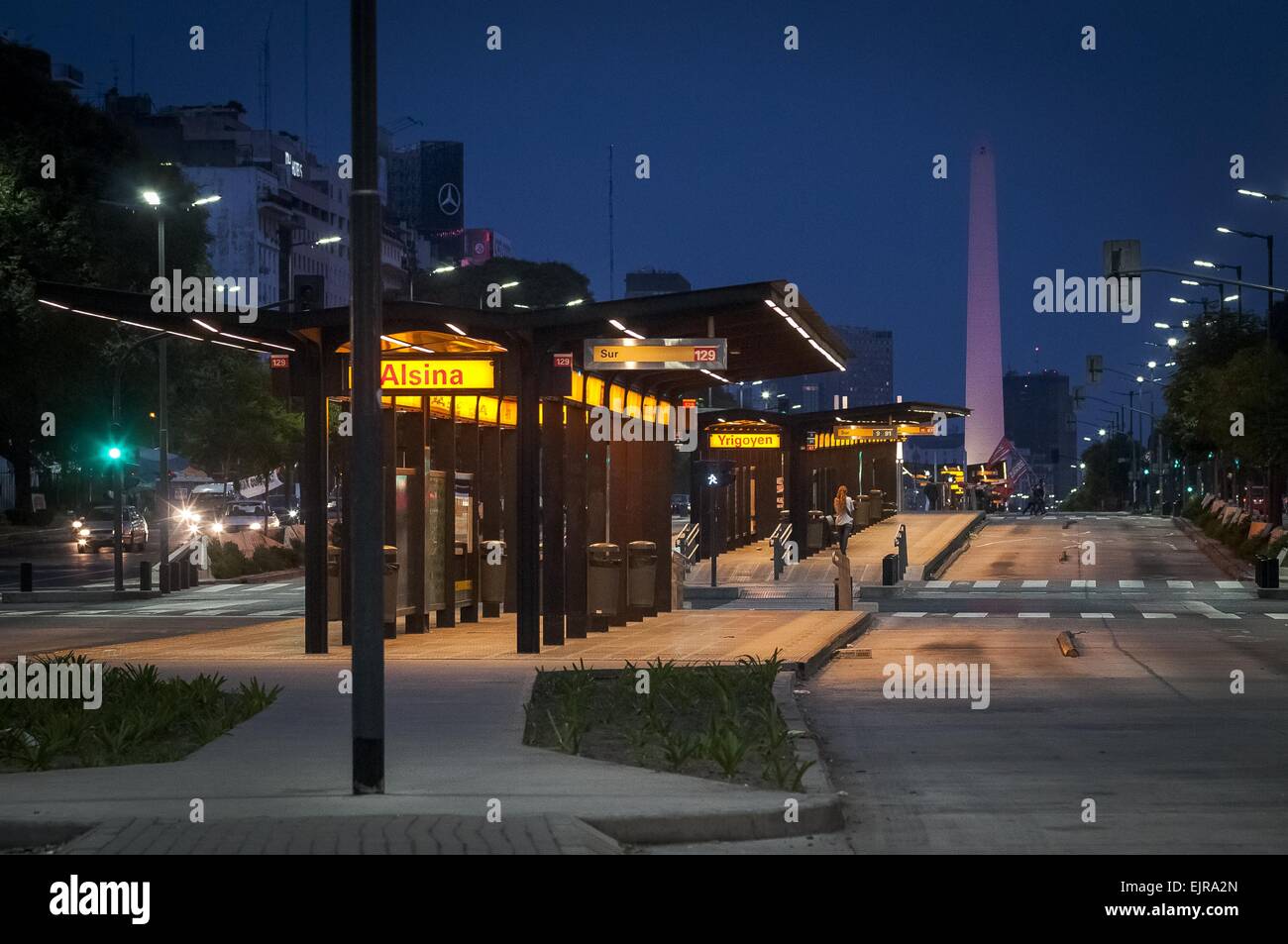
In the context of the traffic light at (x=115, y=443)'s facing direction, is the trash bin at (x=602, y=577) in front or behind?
in front

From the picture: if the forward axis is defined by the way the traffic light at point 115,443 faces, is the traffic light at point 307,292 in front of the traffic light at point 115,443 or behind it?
in front

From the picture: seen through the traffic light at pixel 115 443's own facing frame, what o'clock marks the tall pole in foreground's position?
The tall pole in foreground is roughly at 12 o'clock from the traffic light.

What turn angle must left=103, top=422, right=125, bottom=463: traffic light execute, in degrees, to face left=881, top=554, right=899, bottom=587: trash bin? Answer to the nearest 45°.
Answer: approximately 45° to its left

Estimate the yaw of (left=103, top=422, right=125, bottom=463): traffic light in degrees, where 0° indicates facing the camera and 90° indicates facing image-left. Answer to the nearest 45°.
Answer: approximately 0°
